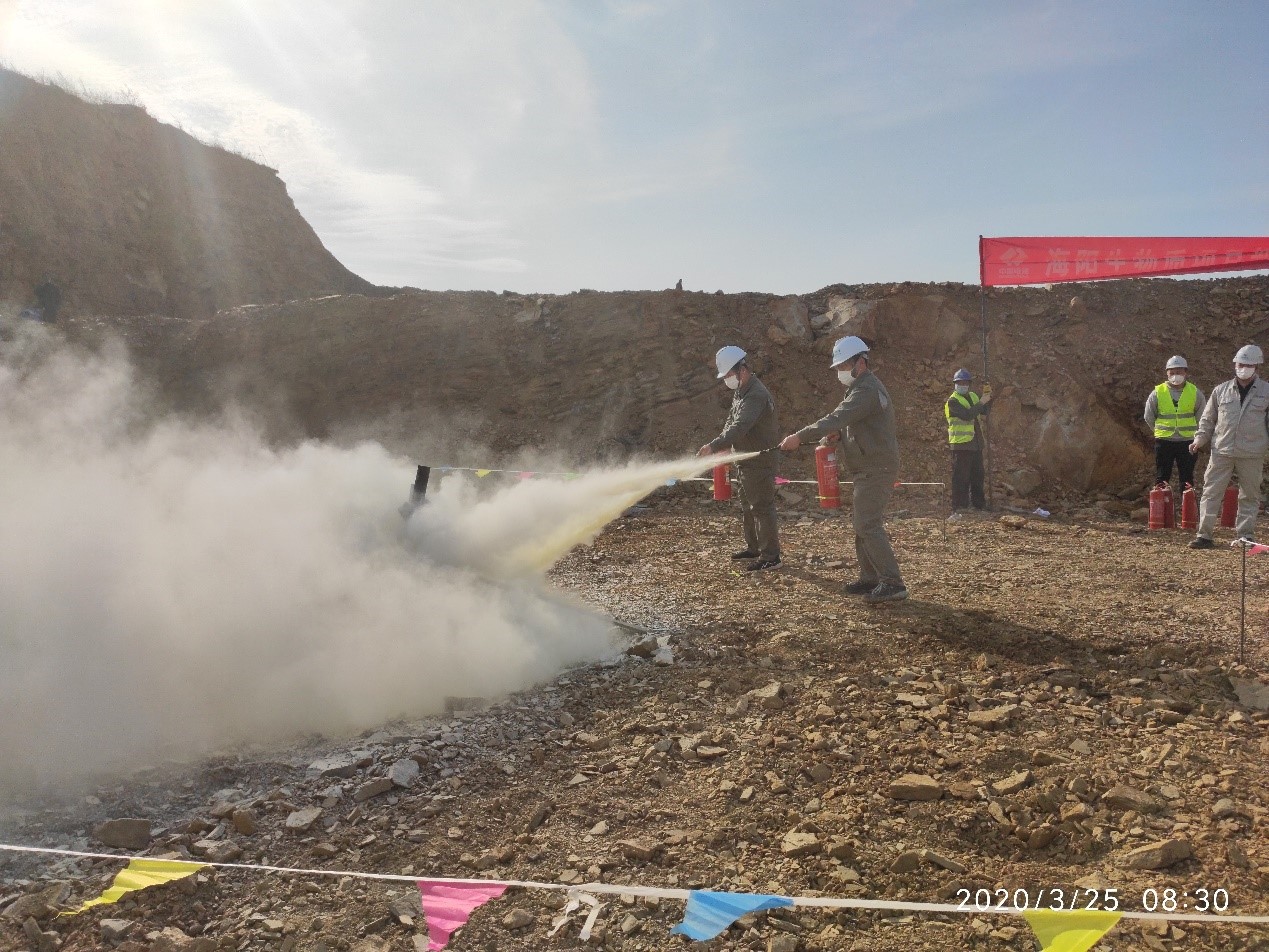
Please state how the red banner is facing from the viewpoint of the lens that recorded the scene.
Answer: facing the viewer

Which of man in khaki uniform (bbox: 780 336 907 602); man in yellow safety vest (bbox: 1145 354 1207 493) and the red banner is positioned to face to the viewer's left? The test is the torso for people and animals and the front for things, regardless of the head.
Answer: the man in khaki uniform

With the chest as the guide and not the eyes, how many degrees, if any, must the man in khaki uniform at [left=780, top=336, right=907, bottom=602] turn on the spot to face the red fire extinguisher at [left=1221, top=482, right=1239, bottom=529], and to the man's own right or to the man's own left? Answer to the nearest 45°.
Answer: approximately 135° to the man's own right

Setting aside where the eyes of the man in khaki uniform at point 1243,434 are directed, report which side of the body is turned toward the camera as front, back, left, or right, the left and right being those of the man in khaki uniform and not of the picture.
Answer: front

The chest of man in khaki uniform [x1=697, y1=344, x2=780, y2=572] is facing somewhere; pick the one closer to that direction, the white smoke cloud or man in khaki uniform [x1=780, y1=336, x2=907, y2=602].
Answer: the white smoke cloud

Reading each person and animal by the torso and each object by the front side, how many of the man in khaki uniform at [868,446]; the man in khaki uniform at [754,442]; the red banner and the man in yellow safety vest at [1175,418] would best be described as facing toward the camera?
2

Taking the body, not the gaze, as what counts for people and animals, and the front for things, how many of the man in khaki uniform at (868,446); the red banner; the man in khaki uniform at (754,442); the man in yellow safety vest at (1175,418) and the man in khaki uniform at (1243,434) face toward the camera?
3

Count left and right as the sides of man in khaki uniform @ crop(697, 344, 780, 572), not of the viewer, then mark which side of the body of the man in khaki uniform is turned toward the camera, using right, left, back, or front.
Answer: left

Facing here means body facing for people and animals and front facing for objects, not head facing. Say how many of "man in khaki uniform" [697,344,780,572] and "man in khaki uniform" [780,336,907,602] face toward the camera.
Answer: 0

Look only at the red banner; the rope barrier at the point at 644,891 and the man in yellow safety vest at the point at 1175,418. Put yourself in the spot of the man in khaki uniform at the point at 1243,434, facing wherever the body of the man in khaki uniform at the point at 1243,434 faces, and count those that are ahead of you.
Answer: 1

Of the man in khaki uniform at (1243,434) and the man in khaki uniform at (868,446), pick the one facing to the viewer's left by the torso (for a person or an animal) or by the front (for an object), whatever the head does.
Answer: the man in khaki uniform at (868,446)

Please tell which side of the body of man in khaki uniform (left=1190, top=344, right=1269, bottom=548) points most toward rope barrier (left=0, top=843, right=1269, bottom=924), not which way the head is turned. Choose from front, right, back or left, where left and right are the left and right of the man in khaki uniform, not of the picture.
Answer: front

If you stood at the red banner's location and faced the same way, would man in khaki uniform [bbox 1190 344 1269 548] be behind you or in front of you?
in front

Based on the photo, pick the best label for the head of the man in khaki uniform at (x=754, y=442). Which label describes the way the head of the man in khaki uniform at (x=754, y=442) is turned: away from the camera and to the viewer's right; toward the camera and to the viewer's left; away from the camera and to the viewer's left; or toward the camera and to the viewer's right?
toward the camera and to the viewer's left
